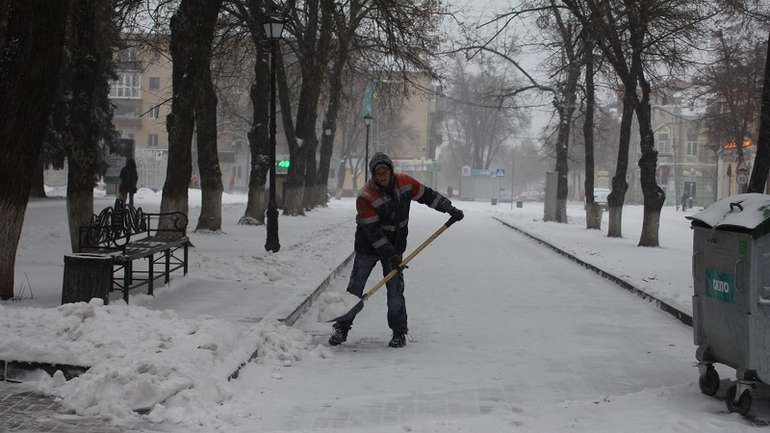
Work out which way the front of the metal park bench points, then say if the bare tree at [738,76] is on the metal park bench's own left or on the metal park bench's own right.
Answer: on the metal park bench's own left

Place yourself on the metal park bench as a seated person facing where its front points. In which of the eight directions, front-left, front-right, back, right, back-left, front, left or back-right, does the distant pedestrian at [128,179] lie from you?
back-left

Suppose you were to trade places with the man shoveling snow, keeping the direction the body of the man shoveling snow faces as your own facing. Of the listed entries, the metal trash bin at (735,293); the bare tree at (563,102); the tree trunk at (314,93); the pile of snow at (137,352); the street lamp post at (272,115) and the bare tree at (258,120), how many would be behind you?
4

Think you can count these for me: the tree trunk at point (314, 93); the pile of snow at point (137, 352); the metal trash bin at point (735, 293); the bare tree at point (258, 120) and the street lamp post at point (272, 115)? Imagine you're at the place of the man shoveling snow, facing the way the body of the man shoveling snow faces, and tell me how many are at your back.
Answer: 3

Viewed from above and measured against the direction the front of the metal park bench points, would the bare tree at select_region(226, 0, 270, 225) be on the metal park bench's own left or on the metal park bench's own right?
on the metal park bench's own left

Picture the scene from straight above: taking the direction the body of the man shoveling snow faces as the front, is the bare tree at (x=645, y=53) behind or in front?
behind

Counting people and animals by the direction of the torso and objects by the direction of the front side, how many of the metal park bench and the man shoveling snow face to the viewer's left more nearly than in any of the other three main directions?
0

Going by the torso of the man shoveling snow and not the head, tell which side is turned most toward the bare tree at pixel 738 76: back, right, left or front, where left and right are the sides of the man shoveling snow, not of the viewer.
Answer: back

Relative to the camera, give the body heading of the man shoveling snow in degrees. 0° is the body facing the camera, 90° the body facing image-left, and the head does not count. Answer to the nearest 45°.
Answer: approximately 0°

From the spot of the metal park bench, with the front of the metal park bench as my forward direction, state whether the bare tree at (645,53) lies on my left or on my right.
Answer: on my left

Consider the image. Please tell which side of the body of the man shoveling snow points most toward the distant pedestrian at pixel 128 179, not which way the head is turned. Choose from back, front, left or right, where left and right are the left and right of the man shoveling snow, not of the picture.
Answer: back

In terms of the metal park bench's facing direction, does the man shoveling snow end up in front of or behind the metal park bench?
in front

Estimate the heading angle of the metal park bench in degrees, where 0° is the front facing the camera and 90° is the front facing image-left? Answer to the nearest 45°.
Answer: approximately 315°
